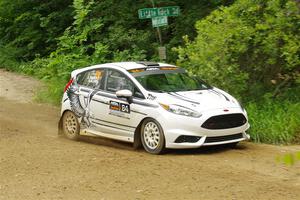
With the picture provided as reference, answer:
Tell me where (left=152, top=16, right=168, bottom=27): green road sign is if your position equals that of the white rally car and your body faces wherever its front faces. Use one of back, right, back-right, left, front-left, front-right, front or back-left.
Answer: back-left

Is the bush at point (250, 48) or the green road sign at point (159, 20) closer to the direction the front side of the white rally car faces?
the bush

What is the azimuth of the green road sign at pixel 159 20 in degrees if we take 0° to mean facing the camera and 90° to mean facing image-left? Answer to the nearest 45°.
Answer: approximately 0°

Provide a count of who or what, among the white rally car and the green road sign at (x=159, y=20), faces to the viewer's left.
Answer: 0

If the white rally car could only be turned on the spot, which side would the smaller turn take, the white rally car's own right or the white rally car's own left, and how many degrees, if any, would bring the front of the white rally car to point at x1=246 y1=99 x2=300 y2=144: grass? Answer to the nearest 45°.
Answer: approximately 45° to the white rally car's own left

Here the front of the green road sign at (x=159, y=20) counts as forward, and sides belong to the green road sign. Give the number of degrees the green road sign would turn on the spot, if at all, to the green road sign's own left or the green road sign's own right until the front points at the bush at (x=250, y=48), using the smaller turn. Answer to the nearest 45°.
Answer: approximately 45° to the green road sign's own left

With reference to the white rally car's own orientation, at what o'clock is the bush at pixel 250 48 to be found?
The bush is roughly at 9 o'clock from the white rally car.

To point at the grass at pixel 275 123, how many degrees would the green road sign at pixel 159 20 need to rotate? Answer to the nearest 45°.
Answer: approximately 45° to its left

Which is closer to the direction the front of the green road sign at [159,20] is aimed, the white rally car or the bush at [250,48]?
the white rally car
